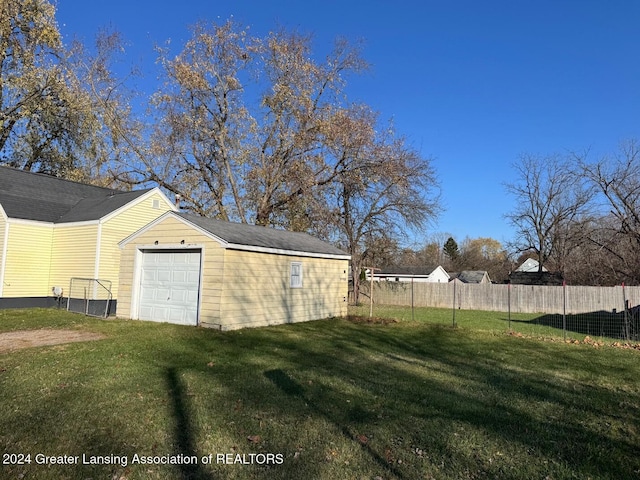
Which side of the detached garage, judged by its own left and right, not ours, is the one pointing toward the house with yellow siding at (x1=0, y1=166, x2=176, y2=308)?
right

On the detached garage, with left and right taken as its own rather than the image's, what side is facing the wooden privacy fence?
back

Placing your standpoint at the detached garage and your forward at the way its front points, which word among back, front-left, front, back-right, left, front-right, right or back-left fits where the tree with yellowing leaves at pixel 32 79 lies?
right

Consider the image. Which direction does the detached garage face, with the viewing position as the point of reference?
facing the viewer and to the left of the viewer

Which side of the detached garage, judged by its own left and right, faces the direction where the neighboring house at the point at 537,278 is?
back
